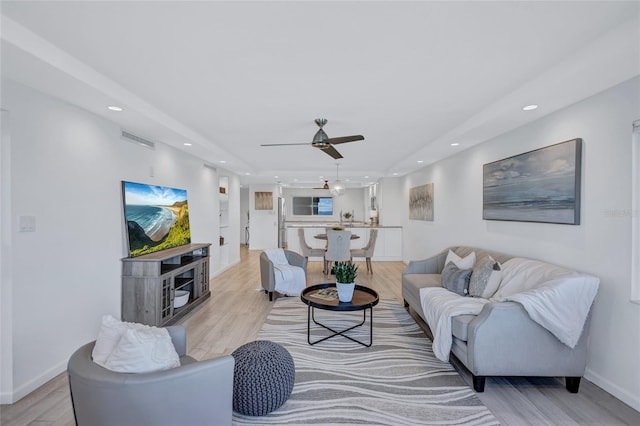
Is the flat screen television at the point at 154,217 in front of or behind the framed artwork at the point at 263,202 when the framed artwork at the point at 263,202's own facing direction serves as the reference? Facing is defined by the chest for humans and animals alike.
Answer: in front

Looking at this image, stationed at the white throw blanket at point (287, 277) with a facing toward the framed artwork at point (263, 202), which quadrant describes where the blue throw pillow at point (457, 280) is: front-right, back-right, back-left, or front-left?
back-right

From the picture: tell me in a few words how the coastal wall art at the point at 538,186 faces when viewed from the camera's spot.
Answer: facing the viewer and to the left of the viewer

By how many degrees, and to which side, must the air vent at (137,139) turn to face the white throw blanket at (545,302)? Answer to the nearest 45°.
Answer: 0° — it already faces it

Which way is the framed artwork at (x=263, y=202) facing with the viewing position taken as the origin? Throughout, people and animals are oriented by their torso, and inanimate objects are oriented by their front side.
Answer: facing the viewer

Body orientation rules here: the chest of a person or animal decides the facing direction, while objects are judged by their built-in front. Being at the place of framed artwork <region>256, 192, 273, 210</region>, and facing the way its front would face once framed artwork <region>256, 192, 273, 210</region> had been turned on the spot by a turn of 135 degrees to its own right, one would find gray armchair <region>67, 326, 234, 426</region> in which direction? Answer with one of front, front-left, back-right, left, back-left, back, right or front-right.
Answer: back-left

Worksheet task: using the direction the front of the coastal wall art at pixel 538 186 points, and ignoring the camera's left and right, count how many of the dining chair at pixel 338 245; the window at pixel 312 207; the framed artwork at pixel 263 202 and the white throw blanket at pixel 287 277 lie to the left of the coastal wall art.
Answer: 0

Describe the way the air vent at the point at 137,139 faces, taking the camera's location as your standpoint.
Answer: facing the viewer and to the right of the viewer

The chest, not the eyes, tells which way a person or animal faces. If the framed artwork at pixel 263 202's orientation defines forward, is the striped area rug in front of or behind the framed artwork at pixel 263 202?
in front

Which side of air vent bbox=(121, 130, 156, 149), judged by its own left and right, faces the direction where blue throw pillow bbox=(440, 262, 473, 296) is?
front

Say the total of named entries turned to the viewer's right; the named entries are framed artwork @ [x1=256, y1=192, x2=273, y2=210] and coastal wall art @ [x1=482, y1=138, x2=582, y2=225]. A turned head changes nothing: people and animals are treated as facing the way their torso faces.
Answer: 0

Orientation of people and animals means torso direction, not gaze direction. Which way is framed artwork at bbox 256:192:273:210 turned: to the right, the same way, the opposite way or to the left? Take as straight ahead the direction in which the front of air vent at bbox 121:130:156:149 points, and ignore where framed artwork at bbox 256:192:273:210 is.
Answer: to the right

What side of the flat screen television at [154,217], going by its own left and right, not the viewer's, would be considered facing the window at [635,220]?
front

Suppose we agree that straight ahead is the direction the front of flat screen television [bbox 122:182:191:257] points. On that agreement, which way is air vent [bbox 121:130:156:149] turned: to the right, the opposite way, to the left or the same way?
the same way
